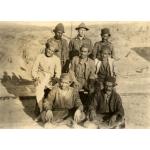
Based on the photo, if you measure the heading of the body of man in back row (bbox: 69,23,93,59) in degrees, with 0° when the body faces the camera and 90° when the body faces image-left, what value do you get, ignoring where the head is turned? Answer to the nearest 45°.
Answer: approximately 0°
